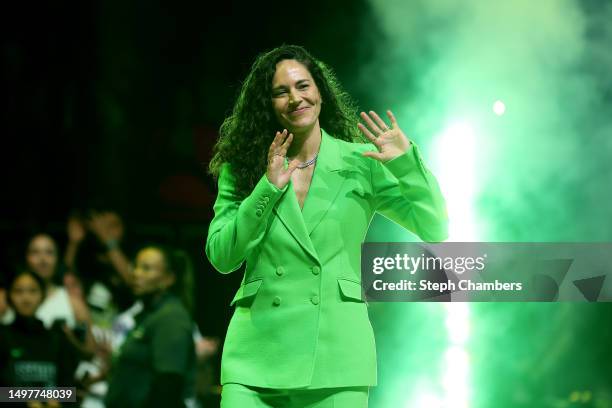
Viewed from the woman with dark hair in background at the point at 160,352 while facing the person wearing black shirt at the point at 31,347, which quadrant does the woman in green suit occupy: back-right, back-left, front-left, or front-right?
back-left

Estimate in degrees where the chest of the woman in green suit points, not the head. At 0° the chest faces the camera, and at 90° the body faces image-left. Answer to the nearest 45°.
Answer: approximately 0°

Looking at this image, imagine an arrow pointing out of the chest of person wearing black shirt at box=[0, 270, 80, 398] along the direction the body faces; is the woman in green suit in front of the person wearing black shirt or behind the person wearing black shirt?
in front

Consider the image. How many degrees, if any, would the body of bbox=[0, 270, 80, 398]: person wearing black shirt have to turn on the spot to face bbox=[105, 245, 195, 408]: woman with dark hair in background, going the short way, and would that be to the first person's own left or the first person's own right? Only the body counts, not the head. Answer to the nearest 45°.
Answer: approximately 45° to the first person's own left

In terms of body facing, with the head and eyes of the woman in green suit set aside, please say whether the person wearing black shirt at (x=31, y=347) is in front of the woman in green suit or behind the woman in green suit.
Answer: behind

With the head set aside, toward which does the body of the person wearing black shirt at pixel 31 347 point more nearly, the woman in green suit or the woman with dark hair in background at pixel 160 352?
the woman in green suit
